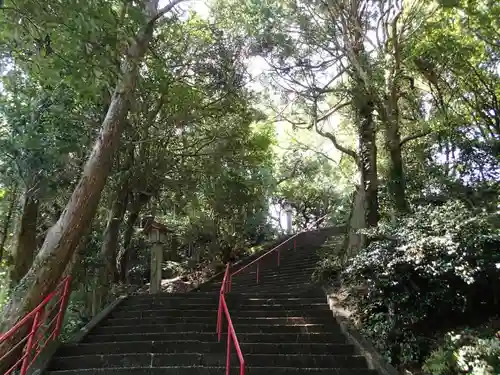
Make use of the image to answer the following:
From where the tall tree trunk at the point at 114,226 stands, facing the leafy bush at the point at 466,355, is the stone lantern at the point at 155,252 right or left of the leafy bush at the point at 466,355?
left

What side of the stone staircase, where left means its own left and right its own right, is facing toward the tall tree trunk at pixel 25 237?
right

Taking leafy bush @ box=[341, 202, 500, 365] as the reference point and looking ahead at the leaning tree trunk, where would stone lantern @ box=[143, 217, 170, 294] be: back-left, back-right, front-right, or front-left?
front-right

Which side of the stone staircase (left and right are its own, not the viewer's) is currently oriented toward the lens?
front

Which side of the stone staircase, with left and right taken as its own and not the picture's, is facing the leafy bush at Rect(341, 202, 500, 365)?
left

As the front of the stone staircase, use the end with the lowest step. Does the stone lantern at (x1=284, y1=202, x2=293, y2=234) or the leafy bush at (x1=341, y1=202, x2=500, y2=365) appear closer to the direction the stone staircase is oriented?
the leafy bush

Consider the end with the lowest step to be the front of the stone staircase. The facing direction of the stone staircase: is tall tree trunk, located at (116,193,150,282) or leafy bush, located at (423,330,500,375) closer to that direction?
the leafy bush

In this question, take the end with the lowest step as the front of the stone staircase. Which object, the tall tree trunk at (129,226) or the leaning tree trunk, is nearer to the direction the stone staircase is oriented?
the leaning tree trunk

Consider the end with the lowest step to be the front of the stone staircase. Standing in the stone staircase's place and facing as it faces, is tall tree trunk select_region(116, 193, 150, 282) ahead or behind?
behind

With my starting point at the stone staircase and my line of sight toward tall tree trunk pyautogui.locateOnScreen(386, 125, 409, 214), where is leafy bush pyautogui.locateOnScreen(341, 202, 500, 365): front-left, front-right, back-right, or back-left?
front-right

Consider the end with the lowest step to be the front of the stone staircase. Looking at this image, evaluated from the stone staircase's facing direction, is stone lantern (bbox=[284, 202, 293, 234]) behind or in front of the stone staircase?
behind
